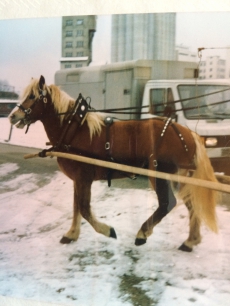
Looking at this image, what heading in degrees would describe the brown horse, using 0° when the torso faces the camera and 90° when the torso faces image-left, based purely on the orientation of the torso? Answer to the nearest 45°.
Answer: approximately 90°
